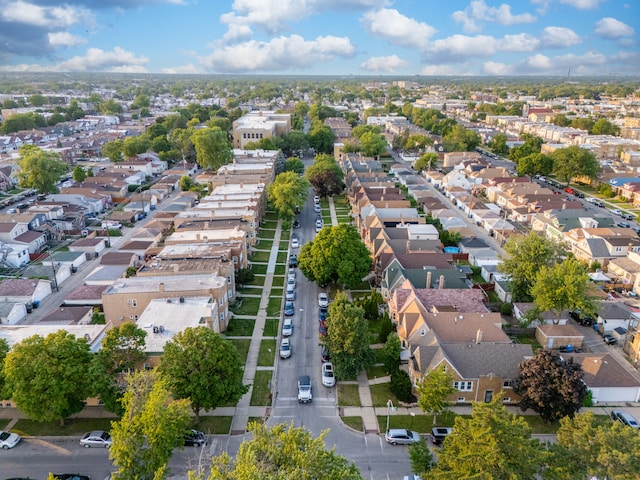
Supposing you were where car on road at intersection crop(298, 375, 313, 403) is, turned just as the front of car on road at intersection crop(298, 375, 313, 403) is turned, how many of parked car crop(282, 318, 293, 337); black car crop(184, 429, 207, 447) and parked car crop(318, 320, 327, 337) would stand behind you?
2

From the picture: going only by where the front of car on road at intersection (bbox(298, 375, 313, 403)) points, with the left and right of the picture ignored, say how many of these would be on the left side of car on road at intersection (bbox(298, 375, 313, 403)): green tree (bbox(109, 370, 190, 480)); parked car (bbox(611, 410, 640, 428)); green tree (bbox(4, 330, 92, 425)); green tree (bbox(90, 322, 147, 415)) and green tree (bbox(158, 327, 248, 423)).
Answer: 1

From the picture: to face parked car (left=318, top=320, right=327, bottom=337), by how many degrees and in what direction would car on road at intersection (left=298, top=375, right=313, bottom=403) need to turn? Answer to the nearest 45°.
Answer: approximately 180°

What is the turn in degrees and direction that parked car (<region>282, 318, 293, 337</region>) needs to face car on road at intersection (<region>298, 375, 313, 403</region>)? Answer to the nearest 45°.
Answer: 0° — it already faces it

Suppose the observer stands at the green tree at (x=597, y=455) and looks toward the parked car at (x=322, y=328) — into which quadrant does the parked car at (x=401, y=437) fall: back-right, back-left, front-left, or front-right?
front-left

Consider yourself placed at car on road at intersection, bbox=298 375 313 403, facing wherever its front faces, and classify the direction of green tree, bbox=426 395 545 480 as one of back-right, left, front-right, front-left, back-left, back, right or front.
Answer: front-left

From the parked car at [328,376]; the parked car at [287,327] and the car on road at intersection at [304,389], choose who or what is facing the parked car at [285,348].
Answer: the parked car at [287,327]

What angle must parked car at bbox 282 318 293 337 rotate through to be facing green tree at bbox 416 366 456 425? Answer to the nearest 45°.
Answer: approximately 45° to its left

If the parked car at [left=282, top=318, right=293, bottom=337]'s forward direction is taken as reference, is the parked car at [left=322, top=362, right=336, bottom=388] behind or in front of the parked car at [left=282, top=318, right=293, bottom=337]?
in front

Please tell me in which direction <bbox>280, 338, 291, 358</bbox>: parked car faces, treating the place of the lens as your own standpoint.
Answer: facing the viewer

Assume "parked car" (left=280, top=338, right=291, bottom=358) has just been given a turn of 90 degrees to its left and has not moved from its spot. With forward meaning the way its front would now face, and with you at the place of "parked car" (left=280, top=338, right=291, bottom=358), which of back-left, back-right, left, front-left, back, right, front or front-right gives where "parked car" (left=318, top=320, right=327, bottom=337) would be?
front-left

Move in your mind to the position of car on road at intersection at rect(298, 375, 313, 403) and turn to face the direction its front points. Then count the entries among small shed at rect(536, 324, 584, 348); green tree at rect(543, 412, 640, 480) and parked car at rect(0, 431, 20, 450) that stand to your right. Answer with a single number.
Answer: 1

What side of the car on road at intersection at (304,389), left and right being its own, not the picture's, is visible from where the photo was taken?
front

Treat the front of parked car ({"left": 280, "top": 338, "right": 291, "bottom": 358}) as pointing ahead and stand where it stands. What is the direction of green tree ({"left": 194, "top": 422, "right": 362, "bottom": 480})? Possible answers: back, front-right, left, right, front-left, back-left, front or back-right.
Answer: front
